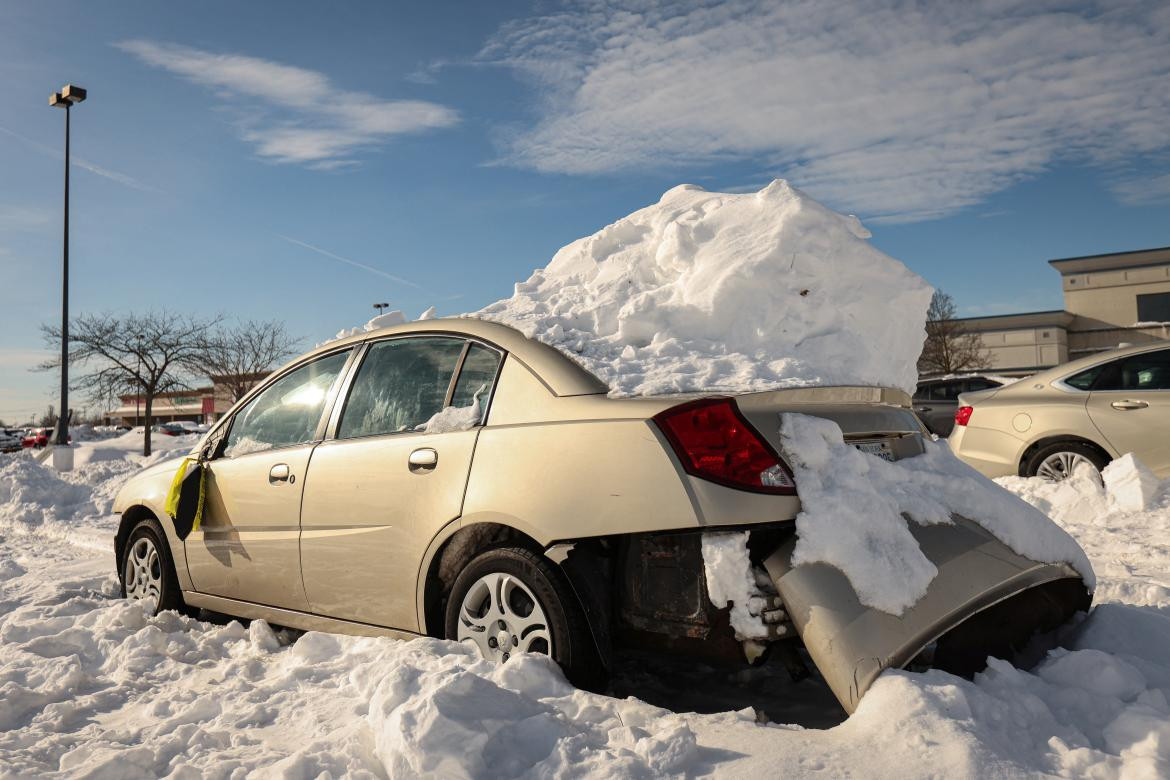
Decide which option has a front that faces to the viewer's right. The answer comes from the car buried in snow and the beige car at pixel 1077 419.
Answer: the beige car

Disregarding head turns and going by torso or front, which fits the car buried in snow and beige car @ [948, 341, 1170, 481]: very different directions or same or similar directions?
very different directions

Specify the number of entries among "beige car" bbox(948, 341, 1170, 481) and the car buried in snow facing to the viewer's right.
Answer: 1

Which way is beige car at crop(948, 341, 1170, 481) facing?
to the viewer's right

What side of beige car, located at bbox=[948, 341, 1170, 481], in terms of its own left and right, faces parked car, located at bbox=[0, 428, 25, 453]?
back

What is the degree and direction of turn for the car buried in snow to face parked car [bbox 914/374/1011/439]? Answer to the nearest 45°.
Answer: approximately 90° to its right

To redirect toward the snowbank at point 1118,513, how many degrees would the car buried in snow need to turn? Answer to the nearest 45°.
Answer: approximately 90° to its right

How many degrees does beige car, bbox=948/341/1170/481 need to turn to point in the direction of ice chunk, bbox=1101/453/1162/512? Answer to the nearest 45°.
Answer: approximately 90° to its right

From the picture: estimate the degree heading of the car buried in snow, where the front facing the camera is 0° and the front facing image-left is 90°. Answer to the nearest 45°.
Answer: approximately 135°

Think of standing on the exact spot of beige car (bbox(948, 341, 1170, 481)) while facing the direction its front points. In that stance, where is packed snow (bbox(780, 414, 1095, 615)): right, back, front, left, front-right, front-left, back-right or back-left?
right

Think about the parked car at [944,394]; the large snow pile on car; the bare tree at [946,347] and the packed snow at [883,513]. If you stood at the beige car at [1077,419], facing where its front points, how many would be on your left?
2

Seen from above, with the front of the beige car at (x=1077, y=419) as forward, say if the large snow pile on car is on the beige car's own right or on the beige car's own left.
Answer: on the beige car's own right
